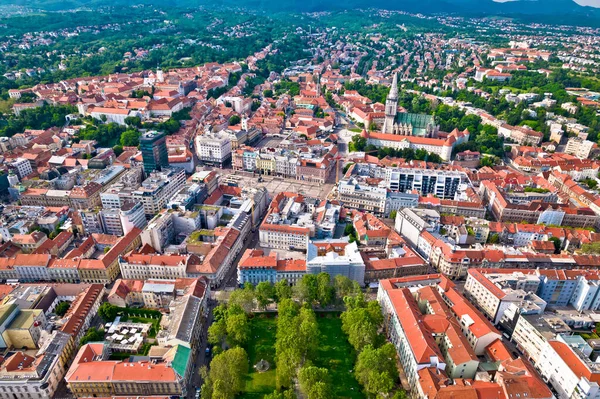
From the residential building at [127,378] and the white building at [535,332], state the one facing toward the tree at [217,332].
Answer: the white building

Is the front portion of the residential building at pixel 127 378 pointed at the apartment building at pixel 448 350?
no

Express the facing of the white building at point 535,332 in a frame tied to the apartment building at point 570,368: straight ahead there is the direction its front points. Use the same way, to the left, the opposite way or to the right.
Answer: the same way

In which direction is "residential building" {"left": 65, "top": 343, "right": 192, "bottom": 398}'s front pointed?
toward the camera

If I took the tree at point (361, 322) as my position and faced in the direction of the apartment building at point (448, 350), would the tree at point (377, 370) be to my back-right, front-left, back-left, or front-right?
front-right

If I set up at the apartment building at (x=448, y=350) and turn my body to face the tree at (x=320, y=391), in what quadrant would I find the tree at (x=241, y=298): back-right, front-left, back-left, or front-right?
front-right

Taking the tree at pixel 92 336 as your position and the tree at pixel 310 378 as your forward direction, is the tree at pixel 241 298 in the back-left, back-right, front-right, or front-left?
front-left

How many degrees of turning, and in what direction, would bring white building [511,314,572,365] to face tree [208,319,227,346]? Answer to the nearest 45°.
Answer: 0° — it already faces it

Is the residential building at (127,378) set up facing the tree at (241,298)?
no

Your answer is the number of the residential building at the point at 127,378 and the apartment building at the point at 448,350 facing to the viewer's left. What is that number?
1

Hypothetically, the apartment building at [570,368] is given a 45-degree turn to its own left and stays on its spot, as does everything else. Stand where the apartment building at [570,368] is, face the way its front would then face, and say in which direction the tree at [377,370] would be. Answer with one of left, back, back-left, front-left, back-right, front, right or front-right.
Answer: front-right

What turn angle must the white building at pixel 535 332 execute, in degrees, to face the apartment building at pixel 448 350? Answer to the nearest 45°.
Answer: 0° — it already faces it

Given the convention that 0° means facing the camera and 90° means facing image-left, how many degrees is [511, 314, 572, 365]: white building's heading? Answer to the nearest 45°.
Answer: approximately 45°

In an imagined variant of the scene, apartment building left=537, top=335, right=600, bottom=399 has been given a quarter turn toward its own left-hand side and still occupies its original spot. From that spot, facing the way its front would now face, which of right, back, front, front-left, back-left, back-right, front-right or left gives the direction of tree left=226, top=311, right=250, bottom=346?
right

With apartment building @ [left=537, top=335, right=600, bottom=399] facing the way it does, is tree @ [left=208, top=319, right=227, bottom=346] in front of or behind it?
in front

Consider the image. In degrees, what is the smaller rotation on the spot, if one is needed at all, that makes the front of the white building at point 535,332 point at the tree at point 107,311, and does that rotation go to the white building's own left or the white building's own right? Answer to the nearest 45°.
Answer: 0° — it already faces it

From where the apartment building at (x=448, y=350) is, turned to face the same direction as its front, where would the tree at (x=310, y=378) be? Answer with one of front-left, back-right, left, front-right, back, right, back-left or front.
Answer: front-left

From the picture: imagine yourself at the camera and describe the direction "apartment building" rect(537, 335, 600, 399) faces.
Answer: facing the viewer and to the left of the viewer

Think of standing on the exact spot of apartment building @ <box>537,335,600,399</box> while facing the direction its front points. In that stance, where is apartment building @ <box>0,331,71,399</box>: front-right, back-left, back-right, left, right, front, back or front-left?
front
